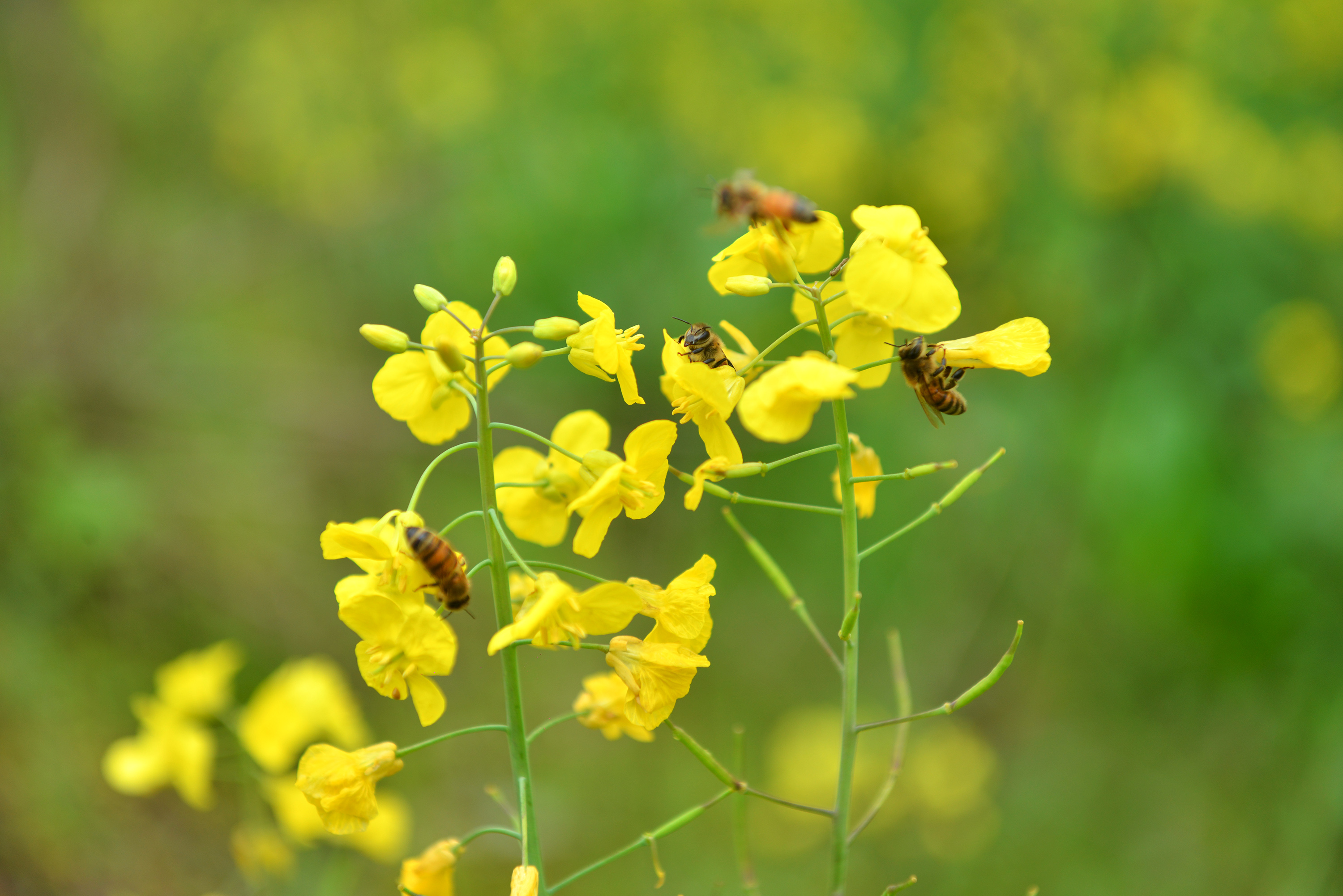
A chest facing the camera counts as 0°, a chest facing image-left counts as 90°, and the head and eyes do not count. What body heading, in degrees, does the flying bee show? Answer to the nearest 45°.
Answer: approximately 90°
